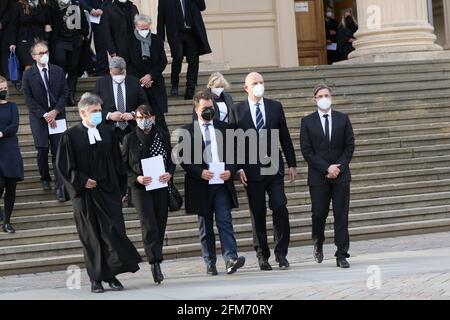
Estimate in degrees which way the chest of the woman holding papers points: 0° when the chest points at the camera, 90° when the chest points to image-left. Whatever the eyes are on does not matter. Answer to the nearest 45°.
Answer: approximately 0°

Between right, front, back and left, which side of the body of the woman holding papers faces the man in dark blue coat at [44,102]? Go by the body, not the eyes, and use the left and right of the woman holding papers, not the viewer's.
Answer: back

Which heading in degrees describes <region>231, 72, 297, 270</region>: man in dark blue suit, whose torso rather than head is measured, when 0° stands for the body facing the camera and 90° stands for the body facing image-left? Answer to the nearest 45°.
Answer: approximately 0°

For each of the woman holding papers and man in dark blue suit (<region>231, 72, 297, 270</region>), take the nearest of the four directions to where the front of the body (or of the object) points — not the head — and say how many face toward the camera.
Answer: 2

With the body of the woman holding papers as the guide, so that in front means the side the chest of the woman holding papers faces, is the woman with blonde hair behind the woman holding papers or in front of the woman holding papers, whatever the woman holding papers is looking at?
behind

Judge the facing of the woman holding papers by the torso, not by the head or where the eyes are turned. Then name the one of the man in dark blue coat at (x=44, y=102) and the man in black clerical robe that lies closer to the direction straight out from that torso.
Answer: the man in black clerical robe

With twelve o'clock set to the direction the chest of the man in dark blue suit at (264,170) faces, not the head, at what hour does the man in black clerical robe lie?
The man in black clerical robe is roughly at 2 o'clock from the man in dark blue suit.

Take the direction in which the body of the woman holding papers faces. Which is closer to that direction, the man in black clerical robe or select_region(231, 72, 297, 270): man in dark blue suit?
the man in black clerical robe

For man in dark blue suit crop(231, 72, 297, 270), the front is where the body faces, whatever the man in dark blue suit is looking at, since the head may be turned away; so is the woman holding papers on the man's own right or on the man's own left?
on the man's own right

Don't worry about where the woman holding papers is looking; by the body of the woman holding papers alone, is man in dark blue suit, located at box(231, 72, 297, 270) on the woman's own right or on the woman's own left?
on the woman's own left

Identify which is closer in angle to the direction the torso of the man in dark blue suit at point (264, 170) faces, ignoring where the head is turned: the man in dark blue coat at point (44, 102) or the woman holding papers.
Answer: the woman holding papers
